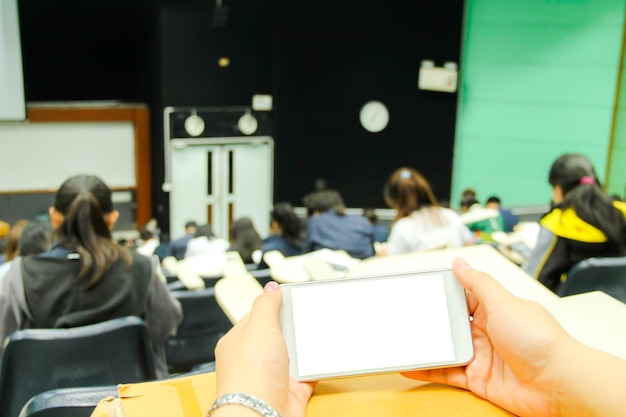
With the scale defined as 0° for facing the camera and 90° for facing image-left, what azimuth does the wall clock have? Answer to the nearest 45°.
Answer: approximately 0°

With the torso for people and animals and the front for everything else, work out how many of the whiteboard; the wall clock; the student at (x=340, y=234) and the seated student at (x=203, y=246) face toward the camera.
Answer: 2

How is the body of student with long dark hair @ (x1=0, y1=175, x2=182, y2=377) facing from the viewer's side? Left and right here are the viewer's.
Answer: facing away from the viewer

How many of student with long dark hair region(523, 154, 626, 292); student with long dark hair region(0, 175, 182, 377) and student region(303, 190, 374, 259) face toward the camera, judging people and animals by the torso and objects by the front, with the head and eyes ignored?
0

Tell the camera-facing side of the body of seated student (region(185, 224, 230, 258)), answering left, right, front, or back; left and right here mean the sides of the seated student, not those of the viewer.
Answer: back

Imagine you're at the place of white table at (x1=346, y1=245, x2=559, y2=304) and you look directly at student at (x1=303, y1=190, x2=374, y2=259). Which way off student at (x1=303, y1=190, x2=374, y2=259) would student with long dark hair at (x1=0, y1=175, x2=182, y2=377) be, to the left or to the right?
left

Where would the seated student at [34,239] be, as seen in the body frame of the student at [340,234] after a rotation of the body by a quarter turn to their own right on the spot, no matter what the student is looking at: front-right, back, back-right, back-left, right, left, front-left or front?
back

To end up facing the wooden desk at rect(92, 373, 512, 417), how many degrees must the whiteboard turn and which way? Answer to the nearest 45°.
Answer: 0° — it already faces it

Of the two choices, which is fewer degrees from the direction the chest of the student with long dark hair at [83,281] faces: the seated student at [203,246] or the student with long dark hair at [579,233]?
the seated student

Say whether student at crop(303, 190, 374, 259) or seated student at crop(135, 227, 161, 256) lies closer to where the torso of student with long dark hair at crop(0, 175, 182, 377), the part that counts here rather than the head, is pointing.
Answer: the seated student

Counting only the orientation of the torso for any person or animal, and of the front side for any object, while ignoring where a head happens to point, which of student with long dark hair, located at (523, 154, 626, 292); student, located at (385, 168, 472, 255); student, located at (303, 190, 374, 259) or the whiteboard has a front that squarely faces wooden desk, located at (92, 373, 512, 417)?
the whiteboard

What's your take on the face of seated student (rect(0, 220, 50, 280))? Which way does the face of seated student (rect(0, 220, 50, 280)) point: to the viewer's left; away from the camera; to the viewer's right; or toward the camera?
away from the camera

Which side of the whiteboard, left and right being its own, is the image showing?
front

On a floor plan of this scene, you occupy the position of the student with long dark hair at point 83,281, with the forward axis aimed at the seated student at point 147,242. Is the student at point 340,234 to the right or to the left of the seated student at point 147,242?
right

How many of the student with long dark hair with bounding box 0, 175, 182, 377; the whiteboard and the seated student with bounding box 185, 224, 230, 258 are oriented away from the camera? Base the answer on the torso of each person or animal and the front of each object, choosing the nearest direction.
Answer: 2

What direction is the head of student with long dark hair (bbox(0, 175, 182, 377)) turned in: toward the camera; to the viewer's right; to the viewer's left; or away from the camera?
away from the camera

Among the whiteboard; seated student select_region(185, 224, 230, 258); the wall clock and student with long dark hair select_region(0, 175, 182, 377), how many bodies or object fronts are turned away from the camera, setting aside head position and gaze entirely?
2

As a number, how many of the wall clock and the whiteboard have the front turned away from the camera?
0

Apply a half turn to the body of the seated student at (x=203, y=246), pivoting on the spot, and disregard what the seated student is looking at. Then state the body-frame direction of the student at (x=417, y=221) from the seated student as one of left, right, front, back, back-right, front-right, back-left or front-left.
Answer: front-left

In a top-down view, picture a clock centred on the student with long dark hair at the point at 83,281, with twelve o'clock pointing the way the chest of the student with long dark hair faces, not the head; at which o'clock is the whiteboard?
The whiteboard is roughly at 12 o'clock from the student with long dark hair.

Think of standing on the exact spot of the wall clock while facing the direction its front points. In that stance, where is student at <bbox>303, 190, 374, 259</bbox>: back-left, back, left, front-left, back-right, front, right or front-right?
front
